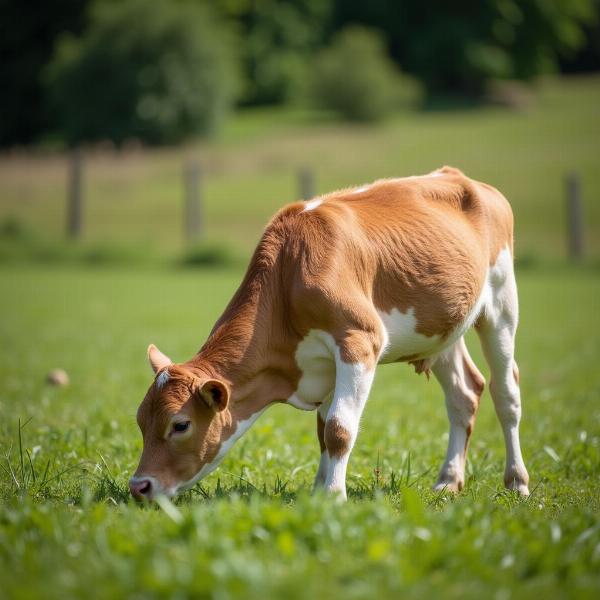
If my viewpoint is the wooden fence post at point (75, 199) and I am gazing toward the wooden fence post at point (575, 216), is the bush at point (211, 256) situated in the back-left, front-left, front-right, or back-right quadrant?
front-right

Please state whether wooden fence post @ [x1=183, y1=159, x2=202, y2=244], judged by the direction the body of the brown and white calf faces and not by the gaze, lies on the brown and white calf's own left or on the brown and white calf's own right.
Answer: on the brown and white calf's own right

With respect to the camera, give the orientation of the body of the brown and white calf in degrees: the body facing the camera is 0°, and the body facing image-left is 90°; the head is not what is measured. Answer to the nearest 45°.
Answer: approximately 45°

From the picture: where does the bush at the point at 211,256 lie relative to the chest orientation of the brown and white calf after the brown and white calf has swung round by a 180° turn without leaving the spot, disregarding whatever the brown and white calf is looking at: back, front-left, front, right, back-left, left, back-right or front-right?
front-left

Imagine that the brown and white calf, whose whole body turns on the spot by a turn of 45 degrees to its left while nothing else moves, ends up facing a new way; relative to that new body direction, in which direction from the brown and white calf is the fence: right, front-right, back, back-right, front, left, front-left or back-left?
back

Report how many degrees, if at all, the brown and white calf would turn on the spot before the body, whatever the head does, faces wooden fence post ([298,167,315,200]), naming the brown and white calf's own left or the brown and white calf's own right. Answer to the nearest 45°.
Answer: approximately 135° to the brown and white calf's own right

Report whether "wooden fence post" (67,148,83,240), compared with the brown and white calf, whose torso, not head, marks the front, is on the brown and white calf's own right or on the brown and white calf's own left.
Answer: on the brown and white calf's own right
